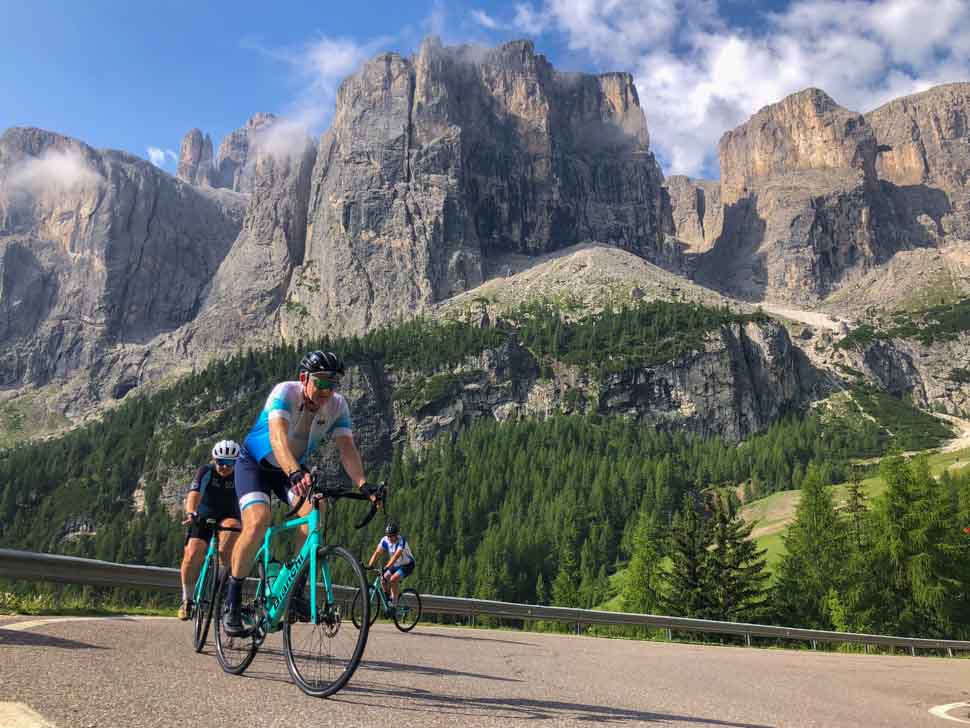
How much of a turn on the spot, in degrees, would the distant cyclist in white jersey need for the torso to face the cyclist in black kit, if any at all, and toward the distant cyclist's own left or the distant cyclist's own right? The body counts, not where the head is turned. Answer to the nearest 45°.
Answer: approximately 45° to the distant cyclist's own left

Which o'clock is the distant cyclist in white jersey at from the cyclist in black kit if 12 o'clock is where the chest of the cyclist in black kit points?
The distant cyclist in white jersey is roughly at 7 o'clock from the cyclist in black kit.

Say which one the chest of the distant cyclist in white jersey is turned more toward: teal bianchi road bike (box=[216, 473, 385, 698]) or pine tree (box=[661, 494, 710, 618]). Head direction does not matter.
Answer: the teal bianchi road bike

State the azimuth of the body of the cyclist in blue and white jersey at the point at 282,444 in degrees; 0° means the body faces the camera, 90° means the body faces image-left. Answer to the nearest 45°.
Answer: approximately 315°

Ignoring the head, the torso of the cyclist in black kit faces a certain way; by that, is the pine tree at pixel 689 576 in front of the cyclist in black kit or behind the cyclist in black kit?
behind

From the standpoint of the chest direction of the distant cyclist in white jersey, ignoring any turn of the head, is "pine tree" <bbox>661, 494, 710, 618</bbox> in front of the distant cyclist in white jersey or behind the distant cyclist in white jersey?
behind

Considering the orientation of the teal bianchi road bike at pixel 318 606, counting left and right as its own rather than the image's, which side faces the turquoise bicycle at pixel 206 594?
back
